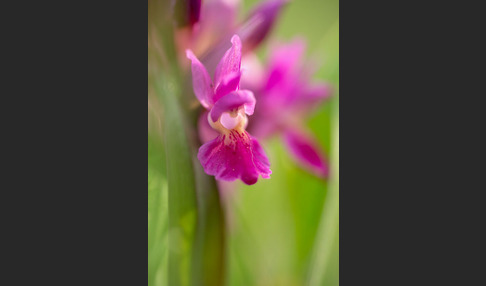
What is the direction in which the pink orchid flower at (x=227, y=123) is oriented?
toward the camera
